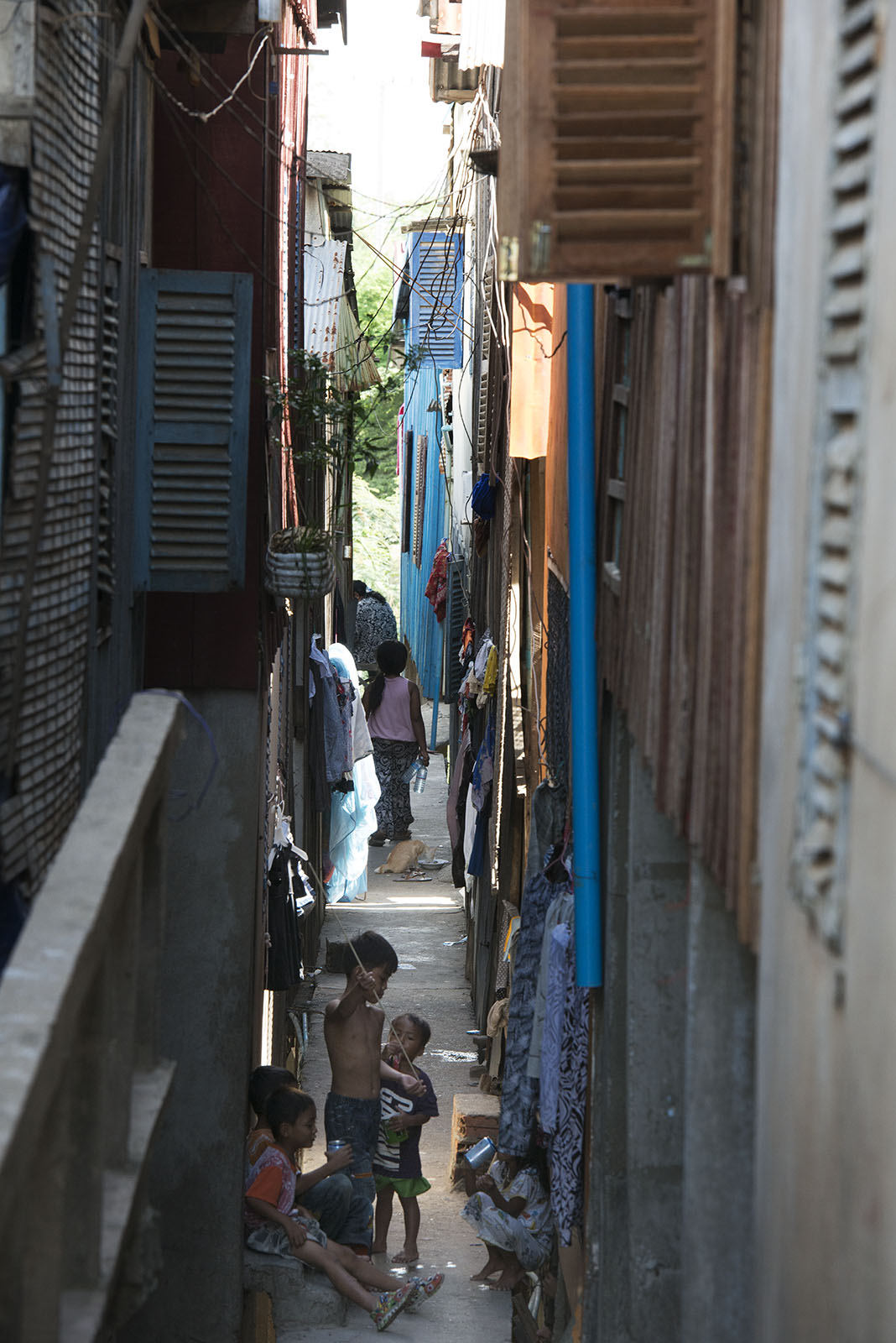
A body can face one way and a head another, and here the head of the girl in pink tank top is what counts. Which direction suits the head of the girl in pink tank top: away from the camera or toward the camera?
away from the camera

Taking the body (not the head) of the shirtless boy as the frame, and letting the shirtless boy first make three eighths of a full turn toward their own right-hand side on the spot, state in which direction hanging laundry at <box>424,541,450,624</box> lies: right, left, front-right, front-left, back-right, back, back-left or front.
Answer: right

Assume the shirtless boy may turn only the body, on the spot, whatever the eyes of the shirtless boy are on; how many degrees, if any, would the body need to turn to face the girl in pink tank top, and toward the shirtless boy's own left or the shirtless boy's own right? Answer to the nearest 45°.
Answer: approximately 135° to the shirtless boy's own left
